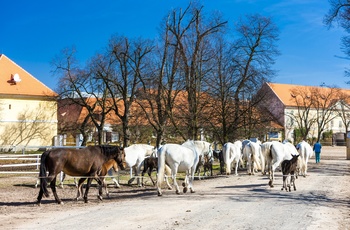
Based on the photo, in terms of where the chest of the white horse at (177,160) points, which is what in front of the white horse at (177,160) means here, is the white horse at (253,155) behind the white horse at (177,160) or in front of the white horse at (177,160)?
in front

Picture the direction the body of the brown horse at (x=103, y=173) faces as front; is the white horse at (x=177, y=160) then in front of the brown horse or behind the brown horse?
in front

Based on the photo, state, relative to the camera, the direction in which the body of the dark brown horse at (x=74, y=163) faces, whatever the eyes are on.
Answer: to the viewer's right

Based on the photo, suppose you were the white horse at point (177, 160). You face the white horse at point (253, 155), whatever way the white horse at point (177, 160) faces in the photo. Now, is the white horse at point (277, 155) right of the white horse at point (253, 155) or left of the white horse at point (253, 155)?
right

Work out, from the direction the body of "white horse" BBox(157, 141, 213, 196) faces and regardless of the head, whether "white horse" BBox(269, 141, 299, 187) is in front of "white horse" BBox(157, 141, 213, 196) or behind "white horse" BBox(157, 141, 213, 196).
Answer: in front

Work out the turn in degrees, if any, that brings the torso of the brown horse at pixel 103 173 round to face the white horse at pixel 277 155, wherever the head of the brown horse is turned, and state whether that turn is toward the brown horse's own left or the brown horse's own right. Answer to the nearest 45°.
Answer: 0° — it already faces it

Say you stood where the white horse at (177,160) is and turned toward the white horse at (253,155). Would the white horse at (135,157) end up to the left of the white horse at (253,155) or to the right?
left

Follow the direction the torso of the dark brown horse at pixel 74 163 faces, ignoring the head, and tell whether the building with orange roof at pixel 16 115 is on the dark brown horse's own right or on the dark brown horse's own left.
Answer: on the dark brown horse's own left

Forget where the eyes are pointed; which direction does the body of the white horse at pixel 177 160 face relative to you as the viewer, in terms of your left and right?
facing away from the viewer and to the right of the viewer

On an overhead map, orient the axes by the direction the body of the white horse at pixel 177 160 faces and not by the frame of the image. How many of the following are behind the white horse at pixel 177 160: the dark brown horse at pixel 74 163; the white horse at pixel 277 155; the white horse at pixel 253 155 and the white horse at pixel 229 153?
1

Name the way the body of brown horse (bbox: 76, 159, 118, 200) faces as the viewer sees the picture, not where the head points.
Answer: to the viewer's right

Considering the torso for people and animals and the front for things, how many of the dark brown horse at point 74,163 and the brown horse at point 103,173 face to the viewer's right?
2

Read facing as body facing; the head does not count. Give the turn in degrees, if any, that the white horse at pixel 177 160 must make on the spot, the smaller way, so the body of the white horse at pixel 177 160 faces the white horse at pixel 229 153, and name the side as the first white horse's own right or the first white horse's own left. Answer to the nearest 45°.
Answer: approximately 45° to the first white horse's own left
